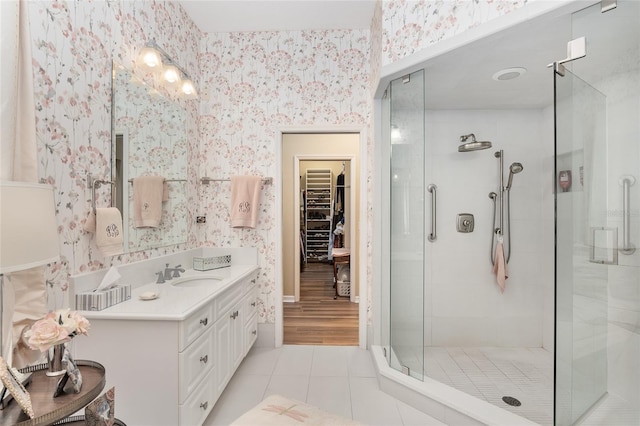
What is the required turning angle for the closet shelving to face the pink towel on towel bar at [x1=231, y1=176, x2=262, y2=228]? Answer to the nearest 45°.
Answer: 0° — it already faces it

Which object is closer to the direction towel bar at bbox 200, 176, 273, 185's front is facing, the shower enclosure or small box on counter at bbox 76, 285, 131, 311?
the small box on counter

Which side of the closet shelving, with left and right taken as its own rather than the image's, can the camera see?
front

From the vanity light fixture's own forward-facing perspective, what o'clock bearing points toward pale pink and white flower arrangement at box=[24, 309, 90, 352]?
The pale pink and white flower arrangement is roughly at 2 o'clock from the vanity light fixture.

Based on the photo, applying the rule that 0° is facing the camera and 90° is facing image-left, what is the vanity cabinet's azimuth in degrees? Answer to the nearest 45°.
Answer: approximately 315°

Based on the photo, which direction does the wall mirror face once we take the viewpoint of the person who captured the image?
facing the viewer and to the right of the viewer

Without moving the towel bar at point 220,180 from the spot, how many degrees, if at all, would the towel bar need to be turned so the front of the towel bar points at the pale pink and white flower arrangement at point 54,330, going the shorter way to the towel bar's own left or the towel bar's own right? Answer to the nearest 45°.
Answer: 0° — it already faces it

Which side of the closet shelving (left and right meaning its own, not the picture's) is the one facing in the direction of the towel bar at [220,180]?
front

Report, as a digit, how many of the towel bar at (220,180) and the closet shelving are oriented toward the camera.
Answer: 2

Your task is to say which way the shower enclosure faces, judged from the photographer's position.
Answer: facing the viewer and to the left of the viewer

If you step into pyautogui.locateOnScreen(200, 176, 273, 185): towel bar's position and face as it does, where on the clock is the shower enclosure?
The shower enclosure is roughly at 10 o'clock from the towel bar.

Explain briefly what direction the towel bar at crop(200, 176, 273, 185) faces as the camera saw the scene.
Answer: facing the viewer

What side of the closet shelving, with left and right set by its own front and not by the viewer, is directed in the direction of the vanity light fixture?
front

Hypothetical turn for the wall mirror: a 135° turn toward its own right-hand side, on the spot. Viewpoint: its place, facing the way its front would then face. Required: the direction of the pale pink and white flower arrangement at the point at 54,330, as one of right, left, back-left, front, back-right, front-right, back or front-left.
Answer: left
